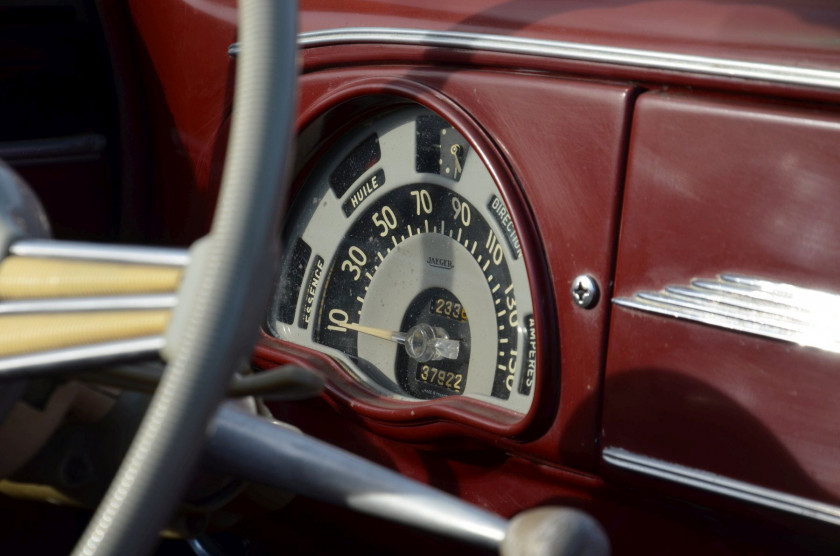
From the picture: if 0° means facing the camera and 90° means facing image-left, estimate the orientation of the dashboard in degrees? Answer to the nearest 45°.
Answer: approximately 45°
